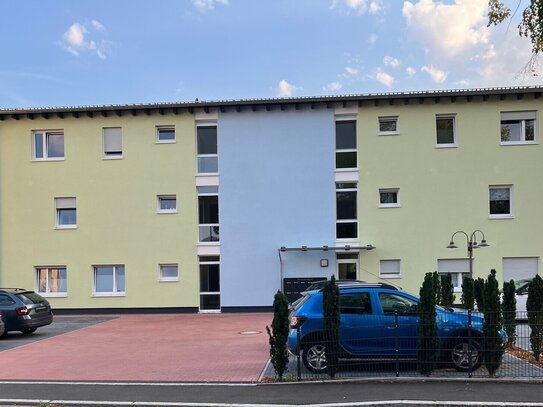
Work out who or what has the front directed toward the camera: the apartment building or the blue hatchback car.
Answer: the apartment building

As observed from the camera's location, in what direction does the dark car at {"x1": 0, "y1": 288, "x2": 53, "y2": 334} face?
facing away from the viewer and to the left of the viewer

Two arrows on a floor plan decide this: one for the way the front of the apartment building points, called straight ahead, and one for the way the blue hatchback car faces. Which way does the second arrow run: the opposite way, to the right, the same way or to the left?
to the left

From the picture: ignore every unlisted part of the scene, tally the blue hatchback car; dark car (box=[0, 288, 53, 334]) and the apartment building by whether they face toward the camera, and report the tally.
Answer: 1

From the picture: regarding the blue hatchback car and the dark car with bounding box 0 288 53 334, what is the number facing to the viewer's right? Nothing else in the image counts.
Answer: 1

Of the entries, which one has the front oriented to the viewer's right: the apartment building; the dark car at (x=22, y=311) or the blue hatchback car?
the blue hatchback car

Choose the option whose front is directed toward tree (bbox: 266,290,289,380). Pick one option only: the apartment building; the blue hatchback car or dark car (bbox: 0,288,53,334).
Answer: the apartment building

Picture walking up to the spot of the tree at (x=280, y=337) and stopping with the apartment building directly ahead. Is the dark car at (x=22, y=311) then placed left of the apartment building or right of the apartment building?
left

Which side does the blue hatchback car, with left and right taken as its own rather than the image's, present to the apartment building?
left

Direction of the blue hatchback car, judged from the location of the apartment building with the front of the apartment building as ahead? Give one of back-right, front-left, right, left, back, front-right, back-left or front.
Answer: front

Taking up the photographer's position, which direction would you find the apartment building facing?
facing the viewer

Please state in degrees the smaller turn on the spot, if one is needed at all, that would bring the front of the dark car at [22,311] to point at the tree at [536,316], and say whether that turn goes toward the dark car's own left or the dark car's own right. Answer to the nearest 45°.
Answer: approximately 180°

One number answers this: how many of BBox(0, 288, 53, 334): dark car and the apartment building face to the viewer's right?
0

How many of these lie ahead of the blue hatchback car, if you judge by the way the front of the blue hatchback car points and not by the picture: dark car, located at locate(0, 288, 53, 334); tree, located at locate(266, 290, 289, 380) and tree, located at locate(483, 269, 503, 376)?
1

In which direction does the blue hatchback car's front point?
to the viewer's right

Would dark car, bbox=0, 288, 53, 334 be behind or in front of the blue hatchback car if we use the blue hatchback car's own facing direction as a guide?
behind
